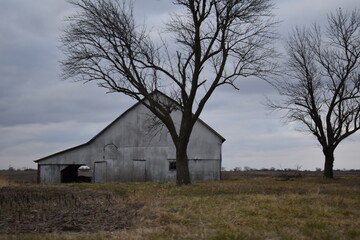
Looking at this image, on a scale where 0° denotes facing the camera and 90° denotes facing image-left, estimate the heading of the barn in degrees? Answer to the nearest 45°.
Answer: approximately 0°
